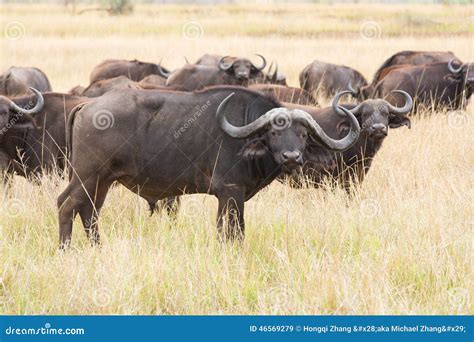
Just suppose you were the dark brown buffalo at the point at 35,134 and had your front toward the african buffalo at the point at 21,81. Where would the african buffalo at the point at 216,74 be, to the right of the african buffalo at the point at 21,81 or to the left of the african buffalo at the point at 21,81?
right

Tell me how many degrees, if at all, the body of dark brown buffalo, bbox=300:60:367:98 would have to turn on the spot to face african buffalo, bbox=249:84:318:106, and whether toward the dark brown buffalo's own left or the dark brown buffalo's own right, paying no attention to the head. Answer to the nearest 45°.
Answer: approximately 90° to the dark brown buffalo's own right

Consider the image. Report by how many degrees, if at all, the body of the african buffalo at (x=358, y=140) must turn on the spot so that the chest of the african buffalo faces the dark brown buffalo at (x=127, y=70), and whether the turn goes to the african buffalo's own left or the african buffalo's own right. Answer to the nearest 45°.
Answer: approximately 180°

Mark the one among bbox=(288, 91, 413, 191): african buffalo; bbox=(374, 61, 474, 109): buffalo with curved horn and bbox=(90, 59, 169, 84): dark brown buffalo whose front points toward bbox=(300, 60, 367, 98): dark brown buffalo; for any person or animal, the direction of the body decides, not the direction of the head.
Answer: bbox=(90, 59, 169, 84): dark brown buffalo

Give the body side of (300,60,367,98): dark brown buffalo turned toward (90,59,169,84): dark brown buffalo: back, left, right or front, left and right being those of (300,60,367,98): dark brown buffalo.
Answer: back

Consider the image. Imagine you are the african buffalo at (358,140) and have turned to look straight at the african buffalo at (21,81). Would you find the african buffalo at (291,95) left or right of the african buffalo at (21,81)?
right

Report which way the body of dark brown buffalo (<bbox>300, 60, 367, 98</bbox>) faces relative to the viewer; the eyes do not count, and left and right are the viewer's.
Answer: facing to the right of the viewer

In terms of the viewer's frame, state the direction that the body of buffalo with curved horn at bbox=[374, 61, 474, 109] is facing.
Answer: to the viewer's right

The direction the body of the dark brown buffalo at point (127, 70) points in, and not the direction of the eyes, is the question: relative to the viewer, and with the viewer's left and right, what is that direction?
facing to the right of the viewer

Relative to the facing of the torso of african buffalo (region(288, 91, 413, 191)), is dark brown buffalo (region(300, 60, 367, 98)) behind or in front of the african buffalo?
behind

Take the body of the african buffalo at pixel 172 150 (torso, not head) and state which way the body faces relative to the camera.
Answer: to the viewer's right
